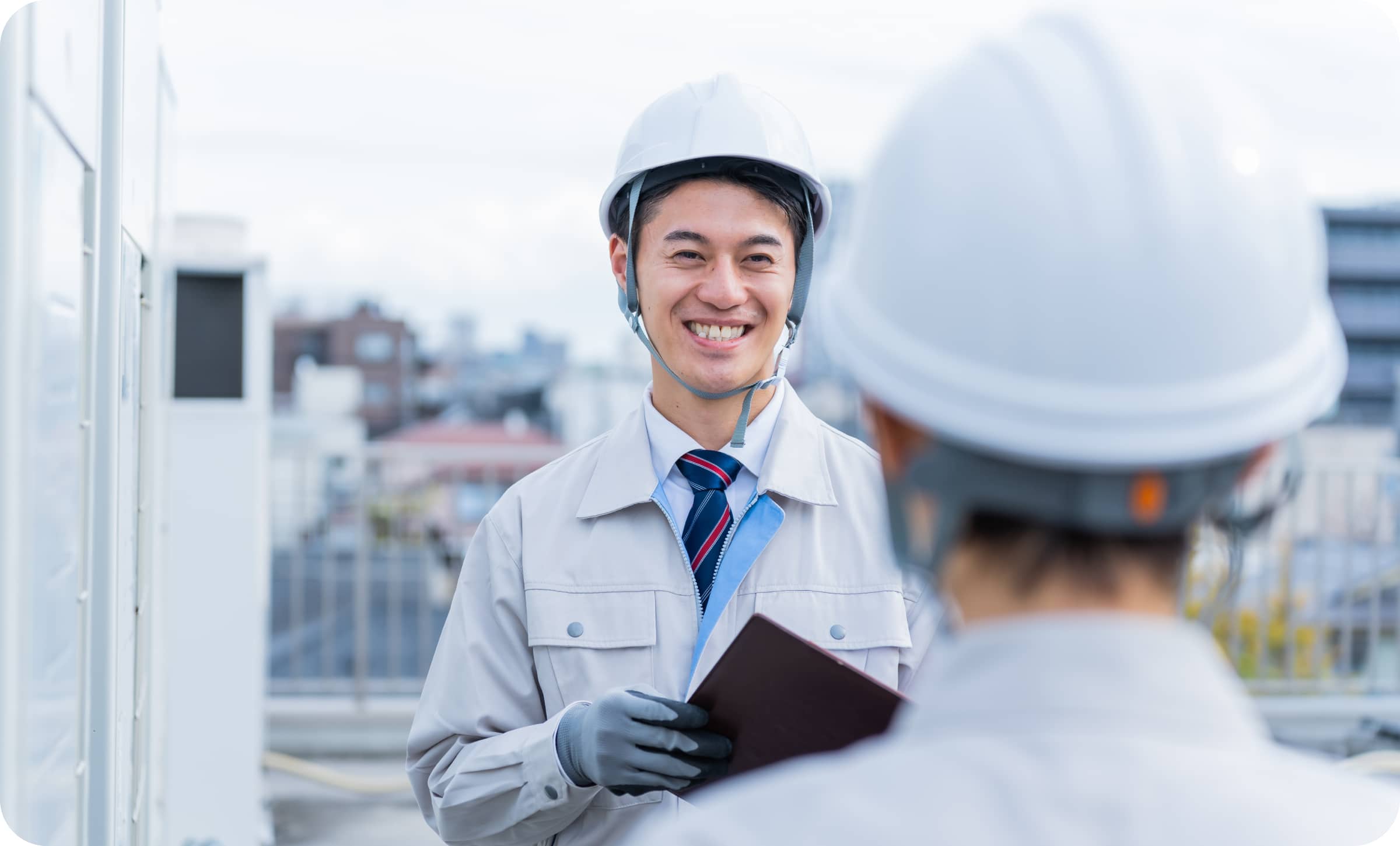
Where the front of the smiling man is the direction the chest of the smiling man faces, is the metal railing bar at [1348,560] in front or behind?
behind

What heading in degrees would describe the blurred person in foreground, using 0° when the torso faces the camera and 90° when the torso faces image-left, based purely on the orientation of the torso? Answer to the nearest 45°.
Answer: approximately 180°

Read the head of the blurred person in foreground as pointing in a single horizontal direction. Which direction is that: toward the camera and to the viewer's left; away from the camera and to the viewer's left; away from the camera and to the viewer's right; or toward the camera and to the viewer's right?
away from the camera and to the viewer's left

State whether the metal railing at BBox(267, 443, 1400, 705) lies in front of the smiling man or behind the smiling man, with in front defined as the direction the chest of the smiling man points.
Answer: behind

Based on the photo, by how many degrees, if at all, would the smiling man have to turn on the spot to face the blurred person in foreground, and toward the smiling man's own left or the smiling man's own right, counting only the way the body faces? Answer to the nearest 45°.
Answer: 0° — they already face them

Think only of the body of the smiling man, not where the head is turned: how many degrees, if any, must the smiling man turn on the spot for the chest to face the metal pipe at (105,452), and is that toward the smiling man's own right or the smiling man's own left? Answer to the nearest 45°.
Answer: approximately 90° to the smiling man's own right

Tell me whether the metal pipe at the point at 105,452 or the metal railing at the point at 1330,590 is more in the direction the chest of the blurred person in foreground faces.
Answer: the metal railing

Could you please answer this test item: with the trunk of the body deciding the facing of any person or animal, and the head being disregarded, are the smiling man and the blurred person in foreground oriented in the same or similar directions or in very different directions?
very different directions

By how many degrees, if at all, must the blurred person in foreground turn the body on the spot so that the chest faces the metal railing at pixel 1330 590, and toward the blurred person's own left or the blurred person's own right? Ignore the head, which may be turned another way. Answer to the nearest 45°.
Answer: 0° — they already face it

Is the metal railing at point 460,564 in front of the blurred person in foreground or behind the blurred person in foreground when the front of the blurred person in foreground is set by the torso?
in front

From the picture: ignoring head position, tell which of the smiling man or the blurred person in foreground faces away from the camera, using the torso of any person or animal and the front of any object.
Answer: the blurred person in foreground

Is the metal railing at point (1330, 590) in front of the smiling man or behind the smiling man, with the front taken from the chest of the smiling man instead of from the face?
behind

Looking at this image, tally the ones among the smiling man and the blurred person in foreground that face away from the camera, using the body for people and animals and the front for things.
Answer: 1
